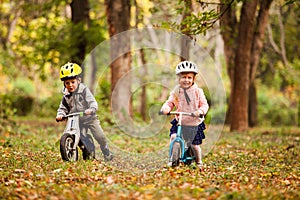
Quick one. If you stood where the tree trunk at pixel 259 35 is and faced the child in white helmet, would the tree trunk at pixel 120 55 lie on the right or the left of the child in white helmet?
right

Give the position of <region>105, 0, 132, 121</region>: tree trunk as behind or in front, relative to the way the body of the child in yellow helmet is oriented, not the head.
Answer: behind

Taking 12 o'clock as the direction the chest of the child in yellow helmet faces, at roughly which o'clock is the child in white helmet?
The child in white helmet is roughly at 8 o'clock from the child in yellow helmet.

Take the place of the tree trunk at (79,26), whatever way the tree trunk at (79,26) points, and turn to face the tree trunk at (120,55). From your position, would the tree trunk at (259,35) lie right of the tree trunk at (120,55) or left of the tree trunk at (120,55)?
left

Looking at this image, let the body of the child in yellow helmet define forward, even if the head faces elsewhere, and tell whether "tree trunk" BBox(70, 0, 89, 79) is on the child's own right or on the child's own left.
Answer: on the child's own right

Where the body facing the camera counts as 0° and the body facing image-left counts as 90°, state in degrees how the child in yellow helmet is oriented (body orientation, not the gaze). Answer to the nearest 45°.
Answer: approximately 45°
